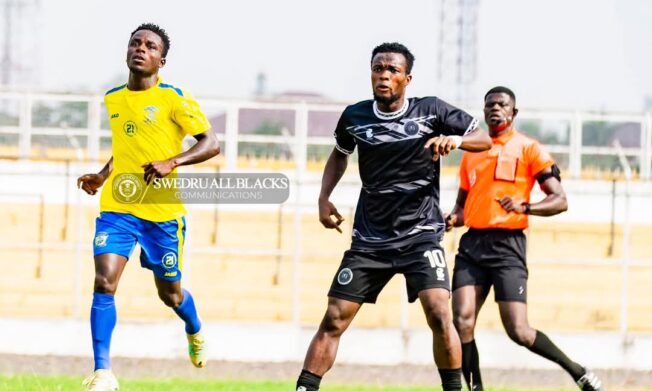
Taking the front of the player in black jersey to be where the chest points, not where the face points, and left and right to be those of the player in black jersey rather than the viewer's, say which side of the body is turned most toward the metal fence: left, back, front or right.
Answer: back

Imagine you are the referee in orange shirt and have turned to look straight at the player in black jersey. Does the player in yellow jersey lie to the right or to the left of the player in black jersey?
right

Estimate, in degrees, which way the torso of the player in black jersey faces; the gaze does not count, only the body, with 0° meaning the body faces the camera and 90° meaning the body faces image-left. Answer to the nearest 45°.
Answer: approximately 0°

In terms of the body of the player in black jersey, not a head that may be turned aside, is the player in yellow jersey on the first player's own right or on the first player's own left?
on the first player's own right
